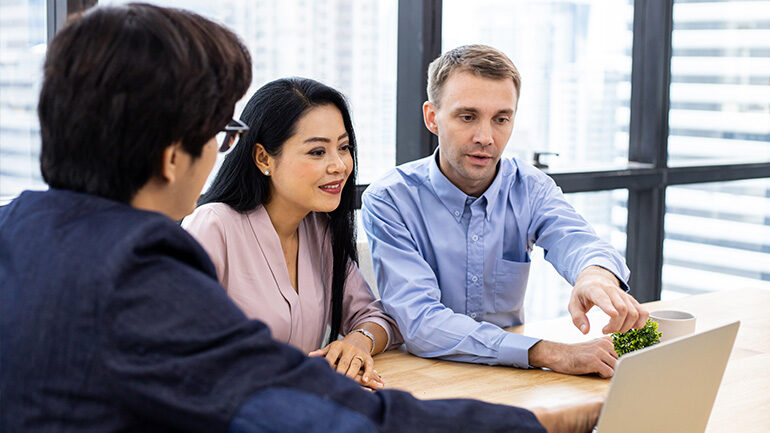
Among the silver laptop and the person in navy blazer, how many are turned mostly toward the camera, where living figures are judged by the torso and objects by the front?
0

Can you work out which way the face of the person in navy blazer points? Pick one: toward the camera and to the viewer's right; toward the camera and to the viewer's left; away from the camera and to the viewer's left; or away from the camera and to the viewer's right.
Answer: away from the camera and to the viewer's right

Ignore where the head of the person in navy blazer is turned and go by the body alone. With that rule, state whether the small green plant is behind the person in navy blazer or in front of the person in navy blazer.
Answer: in front

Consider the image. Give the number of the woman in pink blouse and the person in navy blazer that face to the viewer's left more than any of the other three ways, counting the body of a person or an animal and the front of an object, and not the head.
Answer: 0

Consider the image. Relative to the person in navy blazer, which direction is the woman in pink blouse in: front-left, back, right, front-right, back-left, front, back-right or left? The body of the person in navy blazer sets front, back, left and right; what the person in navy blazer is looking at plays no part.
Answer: front-left

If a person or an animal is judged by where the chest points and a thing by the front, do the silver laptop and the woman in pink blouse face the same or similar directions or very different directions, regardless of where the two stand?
very different directions

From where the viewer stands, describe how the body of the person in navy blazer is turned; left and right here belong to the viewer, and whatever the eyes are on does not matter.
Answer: facing away from the viewer and to the right of the viewer
